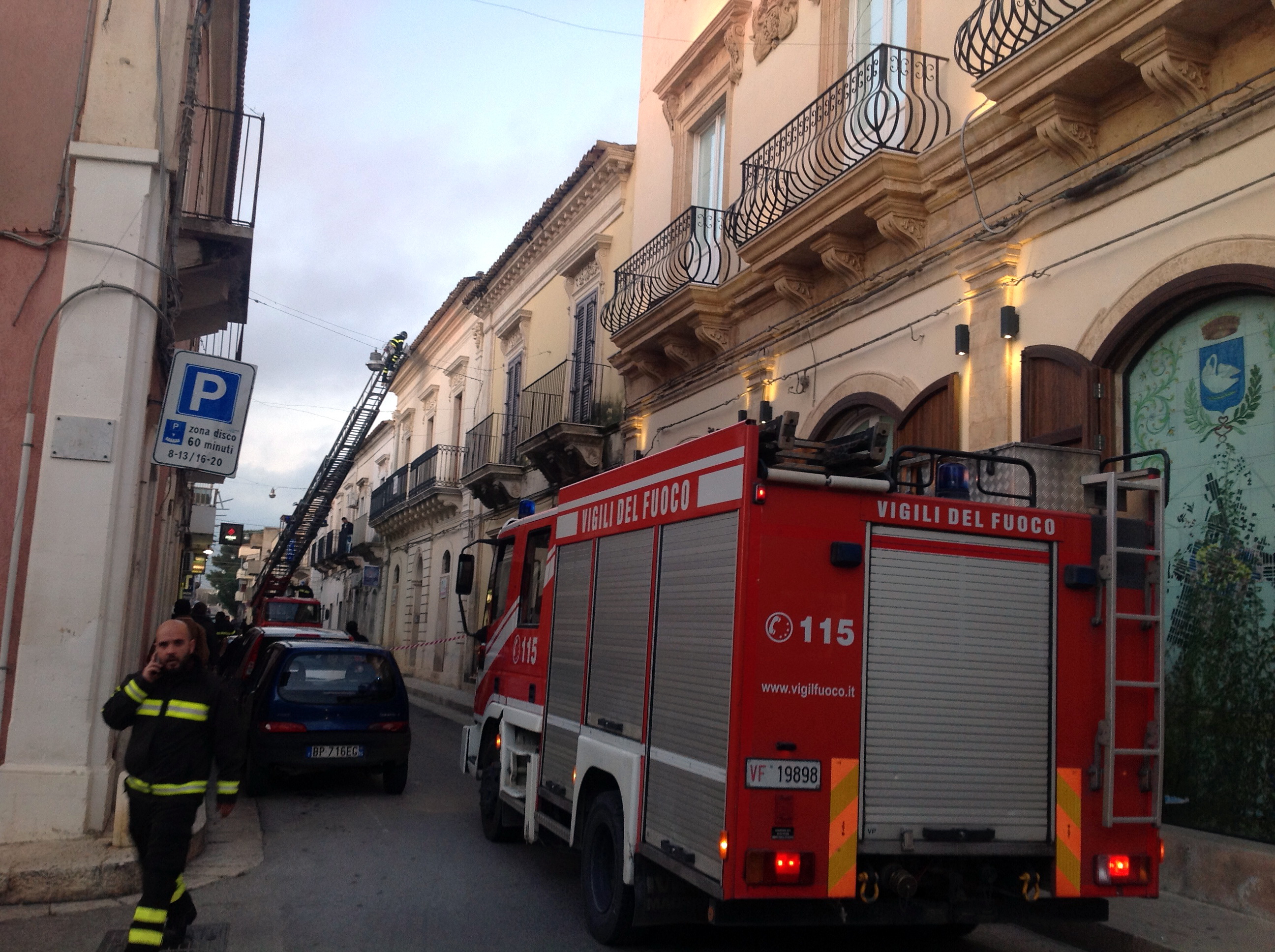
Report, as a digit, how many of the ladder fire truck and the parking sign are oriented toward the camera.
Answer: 2

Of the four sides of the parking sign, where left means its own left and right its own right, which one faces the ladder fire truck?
back

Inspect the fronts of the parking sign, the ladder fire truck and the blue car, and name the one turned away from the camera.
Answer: the blue car

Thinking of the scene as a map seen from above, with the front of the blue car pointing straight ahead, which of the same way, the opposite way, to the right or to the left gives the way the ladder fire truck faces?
the opposite way

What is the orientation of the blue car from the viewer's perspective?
away from the camera

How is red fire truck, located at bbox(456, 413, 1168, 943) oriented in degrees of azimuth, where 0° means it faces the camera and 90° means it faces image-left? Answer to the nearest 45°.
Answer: approximately 135°

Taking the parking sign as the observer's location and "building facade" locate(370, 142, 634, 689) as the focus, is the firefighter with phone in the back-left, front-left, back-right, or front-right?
back-right

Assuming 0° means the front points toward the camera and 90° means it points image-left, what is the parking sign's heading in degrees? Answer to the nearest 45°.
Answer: approximately 0°

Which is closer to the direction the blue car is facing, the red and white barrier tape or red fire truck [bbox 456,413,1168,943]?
the red and white barrier tape
